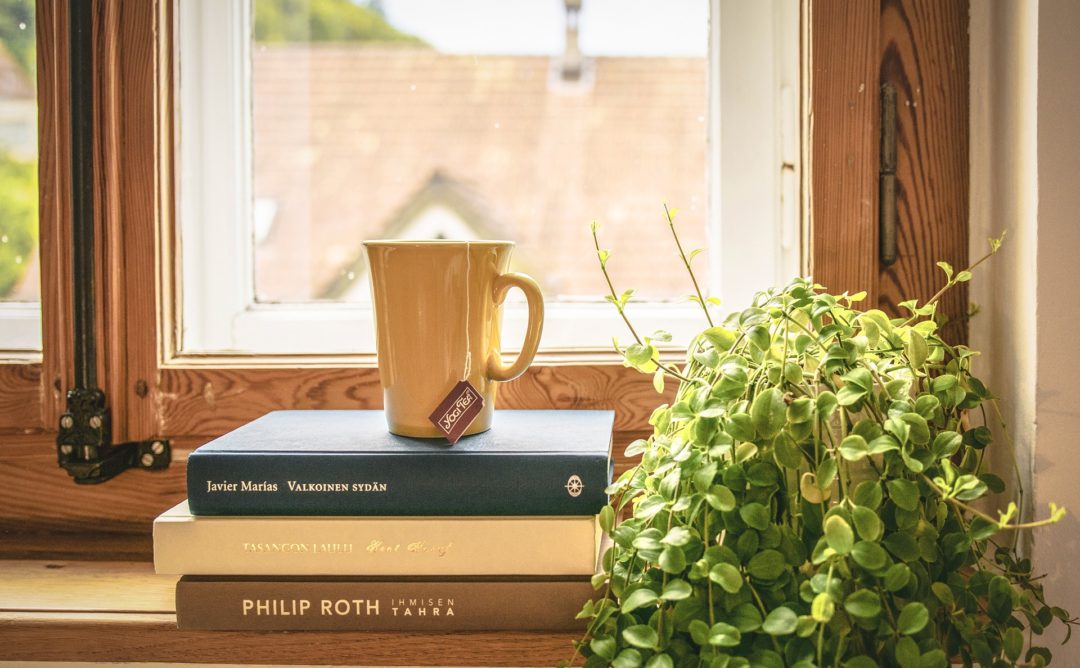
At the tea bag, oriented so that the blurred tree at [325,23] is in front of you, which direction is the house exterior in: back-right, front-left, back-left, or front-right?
front-right

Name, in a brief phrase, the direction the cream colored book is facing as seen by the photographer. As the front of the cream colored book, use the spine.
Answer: facing the viewer

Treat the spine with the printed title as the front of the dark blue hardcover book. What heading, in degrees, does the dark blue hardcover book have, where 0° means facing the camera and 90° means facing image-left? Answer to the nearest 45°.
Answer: approximately 0°
